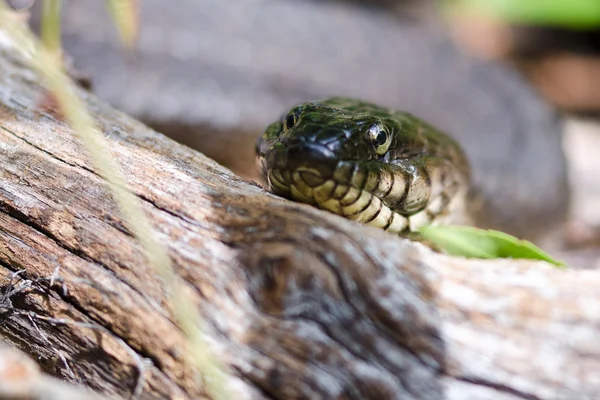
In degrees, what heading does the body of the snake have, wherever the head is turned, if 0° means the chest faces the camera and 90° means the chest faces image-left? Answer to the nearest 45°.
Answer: approximately 45°

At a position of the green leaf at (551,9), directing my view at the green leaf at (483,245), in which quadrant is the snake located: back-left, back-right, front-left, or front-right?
front-right
